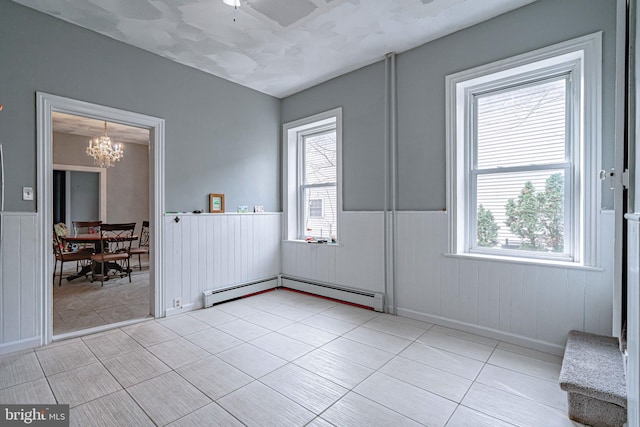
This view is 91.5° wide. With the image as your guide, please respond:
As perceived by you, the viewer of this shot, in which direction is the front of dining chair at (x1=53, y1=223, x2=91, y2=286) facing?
facing to the right of the viewer

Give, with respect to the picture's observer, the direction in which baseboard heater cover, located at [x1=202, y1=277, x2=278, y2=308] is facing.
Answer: facing the viewer and to the right of the viewer

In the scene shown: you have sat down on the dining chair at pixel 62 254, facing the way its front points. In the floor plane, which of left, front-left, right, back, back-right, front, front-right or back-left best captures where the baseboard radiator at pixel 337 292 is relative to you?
front-right

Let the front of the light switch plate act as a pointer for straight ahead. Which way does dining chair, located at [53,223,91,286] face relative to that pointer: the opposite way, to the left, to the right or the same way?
to the left

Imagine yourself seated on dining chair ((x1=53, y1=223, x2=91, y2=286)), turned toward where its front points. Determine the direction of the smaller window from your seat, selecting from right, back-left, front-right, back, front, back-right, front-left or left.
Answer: front-right

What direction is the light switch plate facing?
toward the camera

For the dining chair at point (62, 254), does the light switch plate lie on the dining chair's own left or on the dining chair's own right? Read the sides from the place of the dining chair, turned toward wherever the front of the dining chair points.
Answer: on the dining chair's own right

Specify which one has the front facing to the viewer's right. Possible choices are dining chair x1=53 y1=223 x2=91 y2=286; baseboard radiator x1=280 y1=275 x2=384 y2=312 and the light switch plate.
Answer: the dining chair

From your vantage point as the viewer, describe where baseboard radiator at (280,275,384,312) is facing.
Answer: facing the viewer and to the left of the viewer

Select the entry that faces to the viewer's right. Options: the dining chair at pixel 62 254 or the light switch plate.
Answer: the dining chair

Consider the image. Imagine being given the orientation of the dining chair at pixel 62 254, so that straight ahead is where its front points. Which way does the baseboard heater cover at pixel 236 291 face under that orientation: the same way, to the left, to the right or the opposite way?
to the right

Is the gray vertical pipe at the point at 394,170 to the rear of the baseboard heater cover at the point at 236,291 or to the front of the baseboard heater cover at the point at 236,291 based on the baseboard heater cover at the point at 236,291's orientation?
to the front

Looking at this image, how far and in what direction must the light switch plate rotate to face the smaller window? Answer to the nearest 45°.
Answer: approximately 90° to its left

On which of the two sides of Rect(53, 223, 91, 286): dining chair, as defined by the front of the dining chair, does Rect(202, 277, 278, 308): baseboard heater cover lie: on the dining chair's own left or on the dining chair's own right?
on the dining chair's own right

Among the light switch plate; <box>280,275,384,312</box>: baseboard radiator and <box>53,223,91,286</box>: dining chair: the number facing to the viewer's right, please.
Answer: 1

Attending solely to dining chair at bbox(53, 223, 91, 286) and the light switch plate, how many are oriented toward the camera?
1

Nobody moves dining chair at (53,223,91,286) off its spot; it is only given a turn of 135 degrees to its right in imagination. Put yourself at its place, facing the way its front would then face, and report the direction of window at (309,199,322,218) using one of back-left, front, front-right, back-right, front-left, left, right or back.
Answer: left
